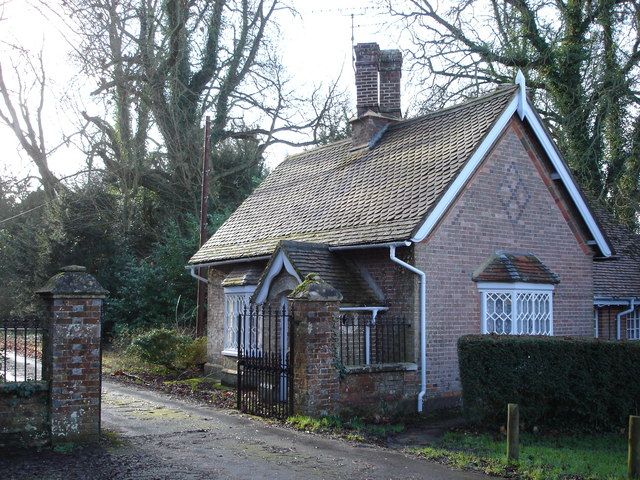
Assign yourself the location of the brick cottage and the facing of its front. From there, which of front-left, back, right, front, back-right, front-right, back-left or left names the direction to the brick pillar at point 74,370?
front

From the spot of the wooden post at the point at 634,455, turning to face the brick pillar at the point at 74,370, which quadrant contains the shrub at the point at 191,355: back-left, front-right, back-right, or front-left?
front-right

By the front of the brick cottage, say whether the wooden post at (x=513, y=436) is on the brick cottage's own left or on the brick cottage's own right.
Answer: on the brick cottage's own left

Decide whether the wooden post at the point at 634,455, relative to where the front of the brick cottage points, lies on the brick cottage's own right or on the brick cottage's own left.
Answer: on the brick cottage's own left

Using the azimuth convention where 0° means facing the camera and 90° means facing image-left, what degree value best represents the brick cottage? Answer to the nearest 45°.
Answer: approximately 45°

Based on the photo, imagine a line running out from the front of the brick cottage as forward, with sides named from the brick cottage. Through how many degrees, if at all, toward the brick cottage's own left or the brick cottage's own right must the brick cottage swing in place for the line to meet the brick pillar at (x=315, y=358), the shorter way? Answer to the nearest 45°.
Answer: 0° — it already faces it

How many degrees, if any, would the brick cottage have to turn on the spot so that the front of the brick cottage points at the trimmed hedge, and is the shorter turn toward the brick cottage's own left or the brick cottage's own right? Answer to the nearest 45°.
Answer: approximately 90° to the brick cottage's own left

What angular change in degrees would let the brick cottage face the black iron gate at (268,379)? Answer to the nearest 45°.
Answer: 0° — it already faces it

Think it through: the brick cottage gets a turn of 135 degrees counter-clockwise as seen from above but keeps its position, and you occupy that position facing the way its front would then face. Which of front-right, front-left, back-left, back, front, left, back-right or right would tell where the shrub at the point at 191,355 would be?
back-left
